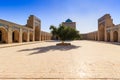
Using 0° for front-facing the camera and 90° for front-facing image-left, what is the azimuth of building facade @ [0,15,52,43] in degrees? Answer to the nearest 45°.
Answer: approximately 315°
